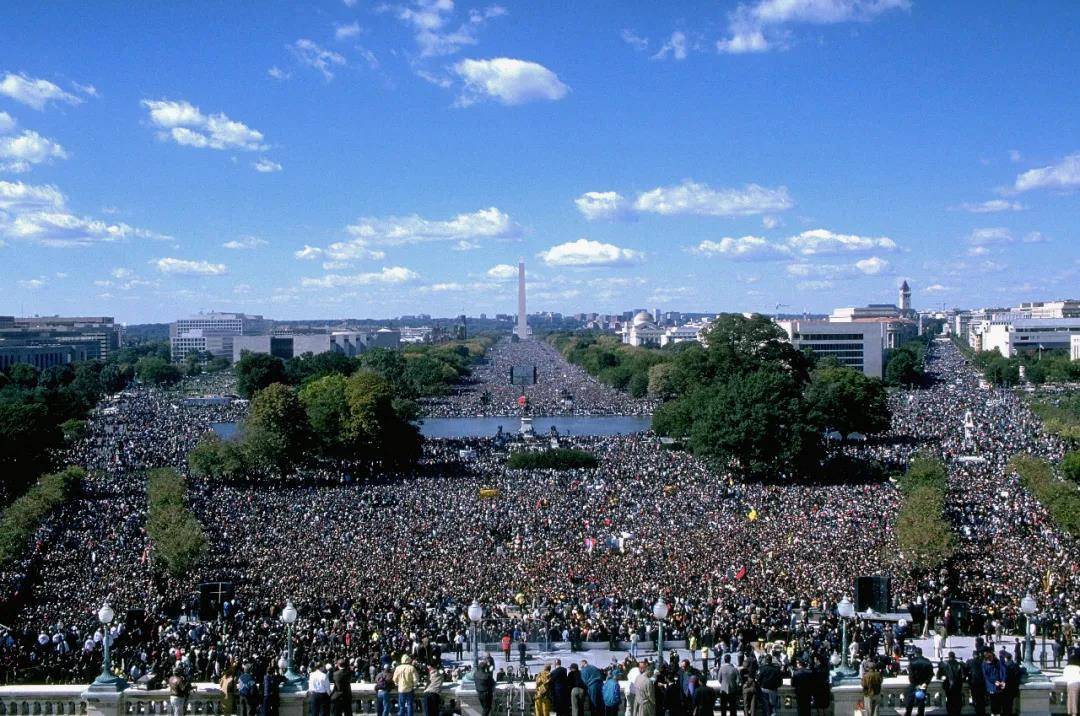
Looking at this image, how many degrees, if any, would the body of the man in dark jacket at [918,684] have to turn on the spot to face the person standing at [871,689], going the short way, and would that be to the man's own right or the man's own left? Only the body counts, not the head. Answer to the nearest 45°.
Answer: approximately 135° to the man's own left

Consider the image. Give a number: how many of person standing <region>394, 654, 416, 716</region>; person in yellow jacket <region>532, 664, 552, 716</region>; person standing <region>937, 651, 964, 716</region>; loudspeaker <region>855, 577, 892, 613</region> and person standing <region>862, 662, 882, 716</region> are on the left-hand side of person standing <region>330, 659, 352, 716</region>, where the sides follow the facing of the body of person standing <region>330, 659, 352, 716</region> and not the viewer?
0

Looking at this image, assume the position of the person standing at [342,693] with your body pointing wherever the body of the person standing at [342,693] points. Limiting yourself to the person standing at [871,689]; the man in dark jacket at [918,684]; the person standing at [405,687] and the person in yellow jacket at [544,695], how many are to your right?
4

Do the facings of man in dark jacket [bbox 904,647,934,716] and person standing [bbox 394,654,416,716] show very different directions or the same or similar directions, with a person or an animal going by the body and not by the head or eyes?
same or similar directions

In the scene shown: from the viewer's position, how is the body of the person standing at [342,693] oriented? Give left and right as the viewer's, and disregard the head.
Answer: facing away from the viewer

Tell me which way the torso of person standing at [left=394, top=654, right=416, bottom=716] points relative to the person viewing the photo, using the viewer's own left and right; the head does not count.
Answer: facing away from the viewer

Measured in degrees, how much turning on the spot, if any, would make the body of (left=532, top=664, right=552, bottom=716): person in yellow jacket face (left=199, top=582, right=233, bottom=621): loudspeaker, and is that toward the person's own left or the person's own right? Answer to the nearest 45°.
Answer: approximately 45° to the person's own left

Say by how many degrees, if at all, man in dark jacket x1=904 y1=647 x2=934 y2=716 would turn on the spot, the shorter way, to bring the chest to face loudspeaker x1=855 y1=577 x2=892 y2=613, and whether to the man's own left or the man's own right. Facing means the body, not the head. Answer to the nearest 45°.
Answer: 0° — they already face it

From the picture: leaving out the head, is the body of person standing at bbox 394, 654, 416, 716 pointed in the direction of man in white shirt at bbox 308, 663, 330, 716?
no

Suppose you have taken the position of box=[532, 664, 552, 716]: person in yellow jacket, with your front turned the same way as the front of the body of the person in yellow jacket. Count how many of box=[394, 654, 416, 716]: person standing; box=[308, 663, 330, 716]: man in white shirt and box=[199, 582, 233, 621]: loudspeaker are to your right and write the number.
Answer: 0

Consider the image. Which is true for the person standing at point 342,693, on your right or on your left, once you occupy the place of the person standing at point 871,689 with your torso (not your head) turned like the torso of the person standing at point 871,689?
on your left

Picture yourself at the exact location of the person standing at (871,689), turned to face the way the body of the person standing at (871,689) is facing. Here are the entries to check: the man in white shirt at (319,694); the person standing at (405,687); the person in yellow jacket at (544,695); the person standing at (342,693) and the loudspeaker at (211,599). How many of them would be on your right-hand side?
0

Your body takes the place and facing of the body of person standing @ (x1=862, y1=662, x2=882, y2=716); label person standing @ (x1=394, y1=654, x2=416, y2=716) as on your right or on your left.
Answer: on your left

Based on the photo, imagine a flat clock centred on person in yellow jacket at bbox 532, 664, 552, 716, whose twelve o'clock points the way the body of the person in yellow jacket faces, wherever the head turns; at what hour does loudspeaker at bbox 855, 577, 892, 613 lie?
The loudspeaker is roughly at 1 o'clock from the person in yellow jacket.

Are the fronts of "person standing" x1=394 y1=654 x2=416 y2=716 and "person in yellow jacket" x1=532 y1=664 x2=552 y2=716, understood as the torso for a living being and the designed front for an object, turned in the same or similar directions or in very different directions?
same or similar directions

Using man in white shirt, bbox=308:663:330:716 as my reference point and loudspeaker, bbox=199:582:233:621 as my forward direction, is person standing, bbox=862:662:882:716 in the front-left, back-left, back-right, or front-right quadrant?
back-right

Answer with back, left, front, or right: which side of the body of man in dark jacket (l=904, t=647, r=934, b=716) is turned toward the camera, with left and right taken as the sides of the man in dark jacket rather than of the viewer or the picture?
back

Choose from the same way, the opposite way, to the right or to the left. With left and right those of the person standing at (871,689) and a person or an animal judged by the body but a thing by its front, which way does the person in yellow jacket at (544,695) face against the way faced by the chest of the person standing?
the same way

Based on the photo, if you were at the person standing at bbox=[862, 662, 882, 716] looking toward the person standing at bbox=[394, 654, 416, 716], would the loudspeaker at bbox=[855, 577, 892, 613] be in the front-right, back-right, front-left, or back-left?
back-right

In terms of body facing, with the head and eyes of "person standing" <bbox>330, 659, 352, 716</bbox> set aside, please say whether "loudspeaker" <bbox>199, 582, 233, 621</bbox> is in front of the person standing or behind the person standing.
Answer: in front

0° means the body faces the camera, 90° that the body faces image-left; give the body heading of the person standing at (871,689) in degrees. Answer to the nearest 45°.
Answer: approximately 180°

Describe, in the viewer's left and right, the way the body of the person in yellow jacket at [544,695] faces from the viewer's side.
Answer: facing away from the viewer
